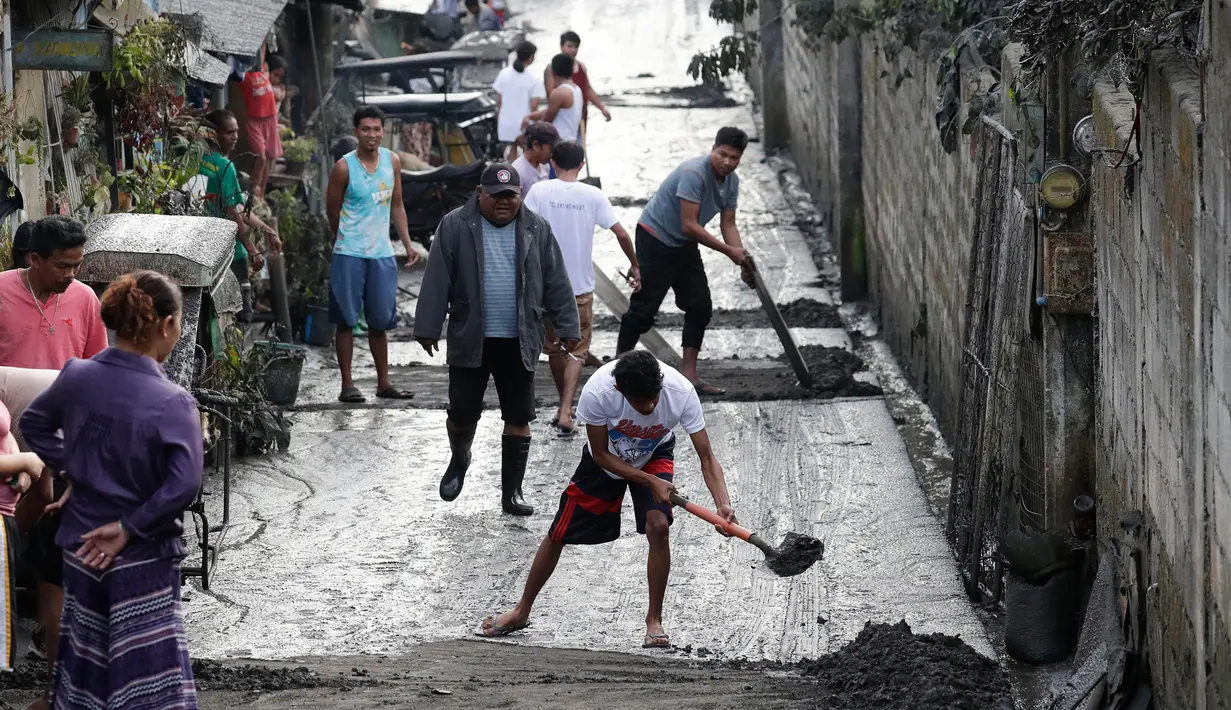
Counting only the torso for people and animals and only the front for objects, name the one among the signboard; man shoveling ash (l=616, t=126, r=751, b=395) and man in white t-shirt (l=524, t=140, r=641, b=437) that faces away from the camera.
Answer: the man in white t-shirt

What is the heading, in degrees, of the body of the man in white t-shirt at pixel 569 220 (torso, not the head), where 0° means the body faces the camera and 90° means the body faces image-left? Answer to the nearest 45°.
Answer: approximately 180°

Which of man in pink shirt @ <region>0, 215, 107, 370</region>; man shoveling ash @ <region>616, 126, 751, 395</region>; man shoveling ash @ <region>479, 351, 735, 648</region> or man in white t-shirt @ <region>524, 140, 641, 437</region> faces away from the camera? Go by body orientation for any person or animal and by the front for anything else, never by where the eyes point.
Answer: the man in white t-shirt

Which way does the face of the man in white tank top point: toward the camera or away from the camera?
away from the camera

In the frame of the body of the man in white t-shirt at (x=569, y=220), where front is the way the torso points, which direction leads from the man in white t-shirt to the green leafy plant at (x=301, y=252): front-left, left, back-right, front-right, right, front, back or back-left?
front-left

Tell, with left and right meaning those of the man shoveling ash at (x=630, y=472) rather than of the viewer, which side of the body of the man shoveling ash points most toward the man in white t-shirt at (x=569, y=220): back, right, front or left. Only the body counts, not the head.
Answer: back

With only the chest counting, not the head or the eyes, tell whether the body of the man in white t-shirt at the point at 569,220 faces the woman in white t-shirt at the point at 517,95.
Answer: yes

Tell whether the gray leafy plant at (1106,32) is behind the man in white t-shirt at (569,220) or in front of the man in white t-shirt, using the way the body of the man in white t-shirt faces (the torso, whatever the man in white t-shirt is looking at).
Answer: behind

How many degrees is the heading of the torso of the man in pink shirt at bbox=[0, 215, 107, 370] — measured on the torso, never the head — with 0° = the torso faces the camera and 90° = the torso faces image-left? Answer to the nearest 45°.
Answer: approximately 315°

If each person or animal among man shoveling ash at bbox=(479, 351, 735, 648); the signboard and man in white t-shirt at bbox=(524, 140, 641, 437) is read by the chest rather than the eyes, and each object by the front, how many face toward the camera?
2
